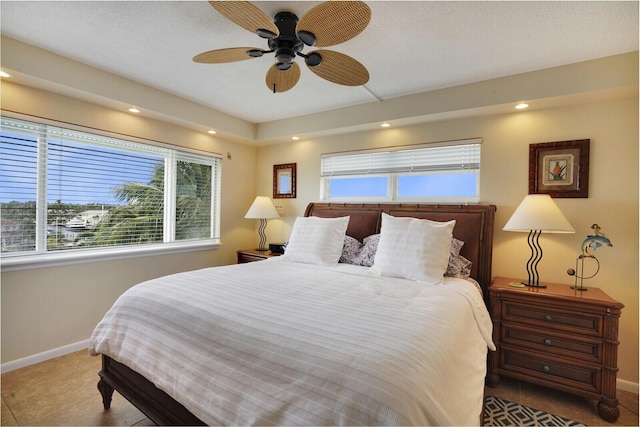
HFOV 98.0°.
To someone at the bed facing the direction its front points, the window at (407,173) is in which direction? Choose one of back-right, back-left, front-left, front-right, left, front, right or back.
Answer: back

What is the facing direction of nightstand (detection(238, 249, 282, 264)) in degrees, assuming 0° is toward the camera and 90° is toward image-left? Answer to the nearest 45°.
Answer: approximately 45°

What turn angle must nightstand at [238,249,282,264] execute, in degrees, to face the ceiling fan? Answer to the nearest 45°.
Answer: approximately 45° to its left

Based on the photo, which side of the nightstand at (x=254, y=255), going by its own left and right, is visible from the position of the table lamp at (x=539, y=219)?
left

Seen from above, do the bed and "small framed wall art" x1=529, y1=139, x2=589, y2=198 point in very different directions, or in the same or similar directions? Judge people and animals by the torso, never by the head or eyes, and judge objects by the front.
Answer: same or similar directions

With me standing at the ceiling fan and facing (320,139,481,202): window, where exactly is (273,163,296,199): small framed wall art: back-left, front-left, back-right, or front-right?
front-left

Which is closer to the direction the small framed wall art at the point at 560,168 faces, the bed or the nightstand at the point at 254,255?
the bed

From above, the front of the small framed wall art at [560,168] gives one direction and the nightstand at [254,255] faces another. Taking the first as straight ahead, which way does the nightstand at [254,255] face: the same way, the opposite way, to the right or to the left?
the same way

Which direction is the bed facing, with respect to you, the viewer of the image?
facing the viewer and to the left of the viewer

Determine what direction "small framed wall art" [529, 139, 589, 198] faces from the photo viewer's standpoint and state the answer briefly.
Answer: facing the viewer

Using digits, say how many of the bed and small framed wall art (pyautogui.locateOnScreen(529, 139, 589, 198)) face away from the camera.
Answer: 0

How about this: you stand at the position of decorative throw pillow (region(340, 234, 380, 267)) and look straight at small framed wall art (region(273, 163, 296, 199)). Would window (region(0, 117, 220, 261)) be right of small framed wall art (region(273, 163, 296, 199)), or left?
left

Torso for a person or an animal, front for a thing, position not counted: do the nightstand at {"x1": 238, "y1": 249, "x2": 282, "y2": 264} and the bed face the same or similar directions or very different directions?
same or similar directions

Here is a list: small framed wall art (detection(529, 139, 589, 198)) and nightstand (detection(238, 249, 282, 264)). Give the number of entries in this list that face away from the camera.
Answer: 0

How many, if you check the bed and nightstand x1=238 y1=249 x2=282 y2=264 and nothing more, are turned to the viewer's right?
0

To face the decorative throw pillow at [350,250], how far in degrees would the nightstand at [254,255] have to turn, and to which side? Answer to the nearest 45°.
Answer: approximately 90° to its left

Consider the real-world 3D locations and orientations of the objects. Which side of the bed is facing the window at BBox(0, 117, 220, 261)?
right

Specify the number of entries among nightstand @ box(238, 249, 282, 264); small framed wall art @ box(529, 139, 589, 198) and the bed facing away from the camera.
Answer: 0
